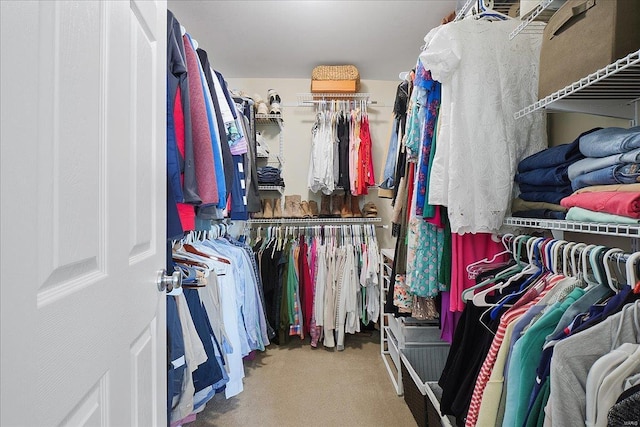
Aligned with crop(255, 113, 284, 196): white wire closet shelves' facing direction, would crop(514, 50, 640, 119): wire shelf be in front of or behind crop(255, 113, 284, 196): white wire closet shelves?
in front

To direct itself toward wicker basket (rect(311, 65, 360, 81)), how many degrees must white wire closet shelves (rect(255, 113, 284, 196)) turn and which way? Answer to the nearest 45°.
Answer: approximately 45° to its left

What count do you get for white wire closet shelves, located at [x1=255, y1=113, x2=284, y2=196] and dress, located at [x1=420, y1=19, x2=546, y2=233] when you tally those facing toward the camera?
2

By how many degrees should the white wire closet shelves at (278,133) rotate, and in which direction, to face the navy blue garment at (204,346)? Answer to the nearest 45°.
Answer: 0° — it already faces it

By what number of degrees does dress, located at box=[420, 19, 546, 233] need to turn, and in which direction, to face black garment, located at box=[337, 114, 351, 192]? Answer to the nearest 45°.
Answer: approximately 135° to its right

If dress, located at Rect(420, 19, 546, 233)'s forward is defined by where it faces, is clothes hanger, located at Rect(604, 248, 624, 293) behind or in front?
in front

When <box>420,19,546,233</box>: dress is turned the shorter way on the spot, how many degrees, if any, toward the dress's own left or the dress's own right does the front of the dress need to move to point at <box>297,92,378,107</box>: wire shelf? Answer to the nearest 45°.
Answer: approximately 135° to the dress's own right

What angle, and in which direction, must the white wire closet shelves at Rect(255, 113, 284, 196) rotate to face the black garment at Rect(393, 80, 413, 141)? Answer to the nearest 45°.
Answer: approximately 45° to its left

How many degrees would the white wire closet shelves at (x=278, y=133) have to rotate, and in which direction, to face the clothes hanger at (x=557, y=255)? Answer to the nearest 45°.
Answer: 0° — it already faces it

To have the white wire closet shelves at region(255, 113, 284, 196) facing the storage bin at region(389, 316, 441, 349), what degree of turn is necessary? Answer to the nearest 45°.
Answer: approximately 45° to its left

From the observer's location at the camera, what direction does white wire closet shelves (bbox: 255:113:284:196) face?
facing the viewer

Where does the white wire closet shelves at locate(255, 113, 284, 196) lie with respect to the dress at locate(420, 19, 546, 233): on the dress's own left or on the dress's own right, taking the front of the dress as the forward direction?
on the dress's own right
